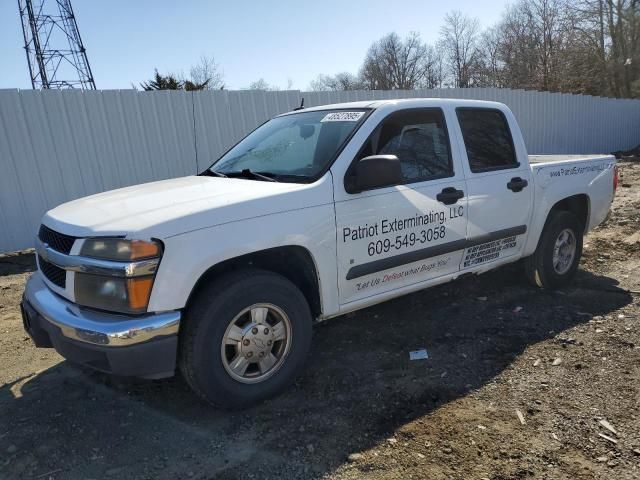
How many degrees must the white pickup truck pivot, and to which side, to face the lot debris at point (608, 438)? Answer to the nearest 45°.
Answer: approximately 90° to its left

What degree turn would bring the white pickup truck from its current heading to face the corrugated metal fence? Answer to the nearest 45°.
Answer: approximately 90° to its right

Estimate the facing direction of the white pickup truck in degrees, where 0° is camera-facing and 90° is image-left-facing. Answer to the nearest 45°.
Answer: approximately 45°
